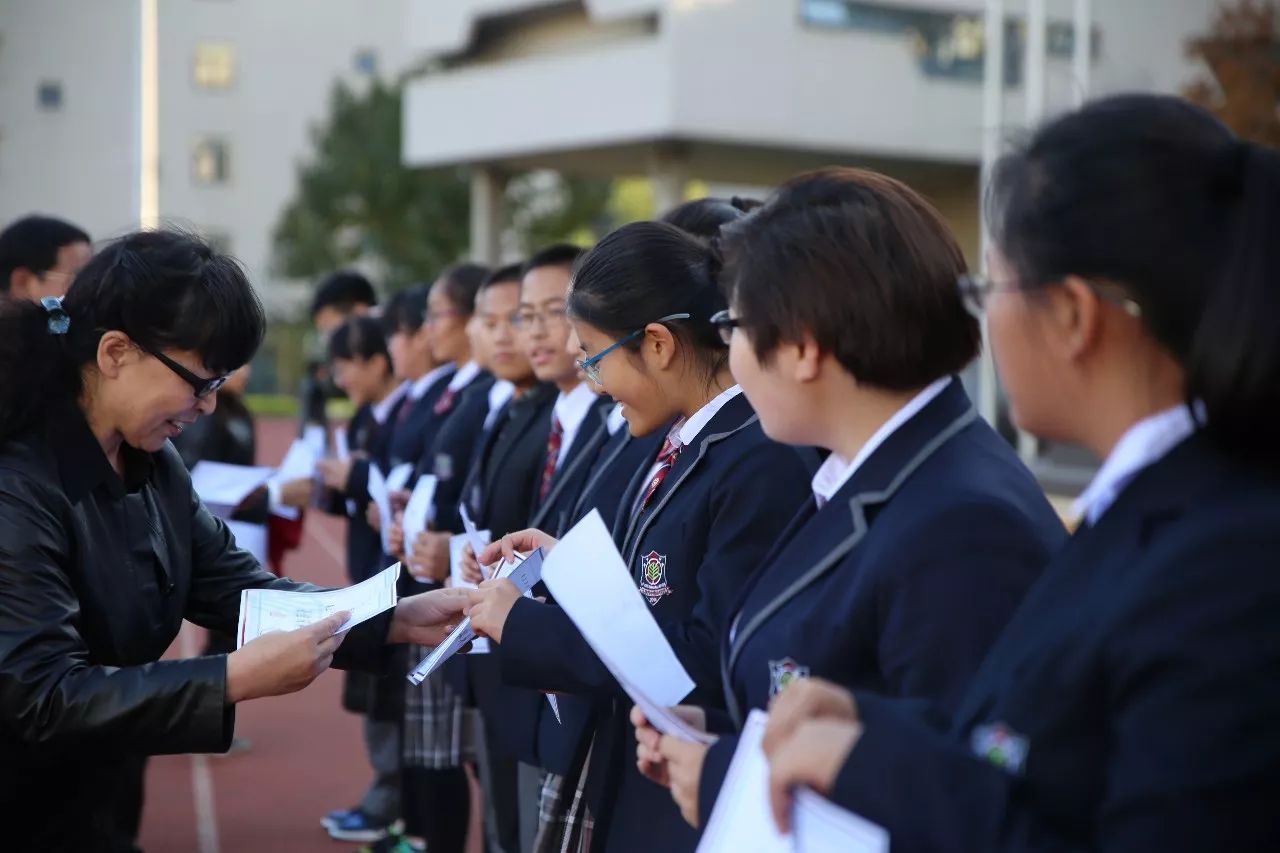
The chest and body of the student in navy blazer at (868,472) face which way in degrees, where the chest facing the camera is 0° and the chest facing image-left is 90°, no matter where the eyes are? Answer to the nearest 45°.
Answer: approximately 90°

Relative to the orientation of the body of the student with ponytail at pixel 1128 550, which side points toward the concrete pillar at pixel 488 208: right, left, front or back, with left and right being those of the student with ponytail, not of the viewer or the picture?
right

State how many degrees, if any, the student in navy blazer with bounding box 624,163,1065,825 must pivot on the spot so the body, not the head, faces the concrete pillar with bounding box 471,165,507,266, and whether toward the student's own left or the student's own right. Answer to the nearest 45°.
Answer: approximately 90° to the student's own right

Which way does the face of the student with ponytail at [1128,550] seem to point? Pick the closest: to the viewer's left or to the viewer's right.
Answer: to the viewer's left

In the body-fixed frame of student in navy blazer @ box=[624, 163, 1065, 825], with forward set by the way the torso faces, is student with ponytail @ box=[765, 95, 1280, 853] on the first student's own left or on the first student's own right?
on the first student's own left

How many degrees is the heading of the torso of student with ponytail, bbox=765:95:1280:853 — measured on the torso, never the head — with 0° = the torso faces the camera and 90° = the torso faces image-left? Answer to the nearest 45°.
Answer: approximately 90°
